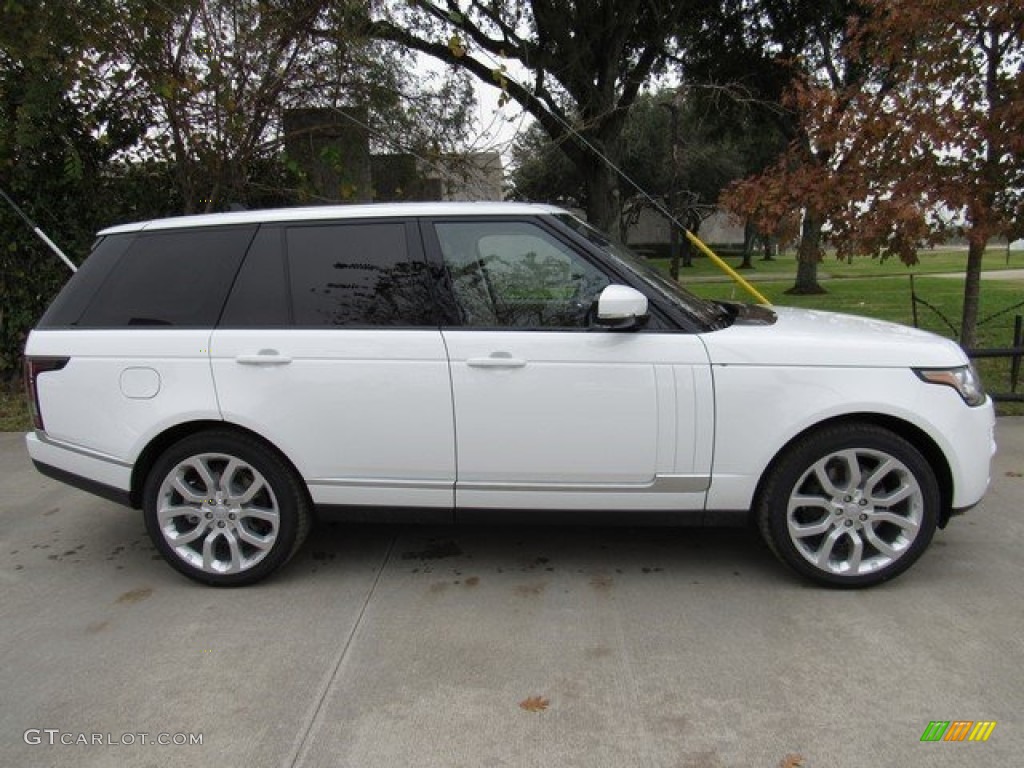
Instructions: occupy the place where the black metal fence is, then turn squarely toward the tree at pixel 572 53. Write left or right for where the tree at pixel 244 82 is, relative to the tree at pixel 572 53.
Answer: left

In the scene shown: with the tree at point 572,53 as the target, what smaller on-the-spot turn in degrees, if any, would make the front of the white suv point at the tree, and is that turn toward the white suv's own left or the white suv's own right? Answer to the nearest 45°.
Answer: approximately 90° to the white suv's own left

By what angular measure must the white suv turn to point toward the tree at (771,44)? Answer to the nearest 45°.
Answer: approximately 45° to its left

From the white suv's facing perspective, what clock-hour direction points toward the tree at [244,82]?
The tree is roughly at 8 o'clock from the white suv.

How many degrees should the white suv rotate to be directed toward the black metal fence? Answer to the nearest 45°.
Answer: approximately 45° to its left

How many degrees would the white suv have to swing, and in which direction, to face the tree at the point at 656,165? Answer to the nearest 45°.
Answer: approximately 90° to its left

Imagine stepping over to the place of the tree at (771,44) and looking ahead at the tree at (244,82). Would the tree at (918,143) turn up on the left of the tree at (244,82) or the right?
left

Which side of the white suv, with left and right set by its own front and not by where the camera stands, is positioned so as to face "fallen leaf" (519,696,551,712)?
right

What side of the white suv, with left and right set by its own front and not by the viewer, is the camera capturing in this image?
right
